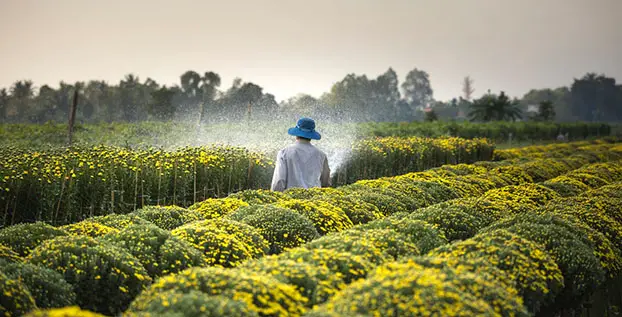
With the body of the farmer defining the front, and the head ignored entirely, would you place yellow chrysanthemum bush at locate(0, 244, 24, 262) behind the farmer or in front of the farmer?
behind

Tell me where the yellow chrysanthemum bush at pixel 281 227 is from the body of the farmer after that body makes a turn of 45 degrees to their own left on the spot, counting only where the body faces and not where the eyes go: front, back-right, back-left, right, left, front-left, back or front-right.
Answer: back-left

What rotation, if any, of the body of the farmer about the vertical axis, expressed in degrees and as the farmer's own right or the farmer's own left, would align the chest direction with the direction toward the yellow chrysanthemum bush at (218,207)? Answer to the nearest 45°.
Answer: approximately 135° to the farmer's own left

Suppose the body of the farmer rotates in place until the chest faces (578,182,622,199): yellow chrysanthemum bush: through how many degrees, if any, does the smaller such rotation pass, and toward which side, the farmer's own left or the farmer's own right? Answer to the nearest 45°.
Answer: approximately 90° to the farmer's own right

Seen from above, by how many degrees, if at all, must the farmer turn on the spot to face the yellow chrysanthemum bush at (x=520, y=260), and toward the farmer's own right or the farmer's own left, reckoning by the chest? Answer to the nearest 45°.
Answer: approximately 135° to the farmer's own right

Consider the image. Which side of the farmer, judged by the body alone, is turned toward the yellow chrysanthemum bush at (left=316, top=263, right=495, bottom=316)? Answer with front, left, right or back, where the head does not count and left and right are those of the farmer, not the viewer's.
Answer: back

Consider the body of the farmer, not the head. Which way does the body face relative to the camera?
away from the camera

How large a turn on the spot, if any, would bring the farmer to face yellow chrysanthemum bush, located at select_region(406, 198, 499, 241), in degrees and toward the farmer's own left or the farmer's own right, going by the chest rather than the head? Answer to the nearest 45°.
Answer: approximately 135° to the farmer's own right

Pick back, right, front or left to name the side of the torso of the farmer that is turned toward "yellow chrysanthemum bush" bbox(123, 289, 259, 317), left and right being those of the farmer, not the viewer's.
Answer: back

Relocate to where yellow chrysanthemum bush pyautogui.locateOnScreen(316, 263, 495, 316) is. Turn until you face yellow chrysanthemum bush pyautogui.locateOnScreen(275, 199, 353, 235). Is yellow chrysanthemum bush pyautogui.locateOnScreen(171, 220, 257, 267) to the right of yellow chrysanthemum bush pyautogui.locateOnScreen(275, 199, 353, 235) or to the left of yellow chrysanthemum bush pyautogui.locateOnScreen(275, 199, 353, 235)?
left

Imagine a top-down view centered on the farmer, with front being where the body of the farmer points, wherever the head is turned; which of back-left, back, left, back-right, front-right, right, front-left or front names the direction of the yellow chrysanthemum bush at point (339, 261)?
back

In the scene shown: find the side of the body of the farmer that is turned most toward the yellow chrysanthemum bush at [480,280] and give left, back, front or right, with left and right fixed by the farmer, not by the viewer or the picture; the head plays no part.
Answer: back

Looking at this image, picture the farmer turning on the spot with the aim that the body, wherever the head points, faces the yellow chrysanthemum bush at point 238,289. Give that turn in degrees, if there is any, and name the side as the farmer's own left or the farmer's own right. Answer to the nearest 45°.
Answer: approximately 180°

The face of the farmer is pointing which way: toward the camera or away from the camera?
away from the camera

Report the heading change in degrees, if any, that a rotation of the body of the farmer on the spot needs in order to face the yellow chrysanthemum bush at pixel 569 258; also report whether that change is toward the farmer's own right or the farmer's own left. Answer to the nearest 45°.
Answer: approximately 135° to the farmer's own right
